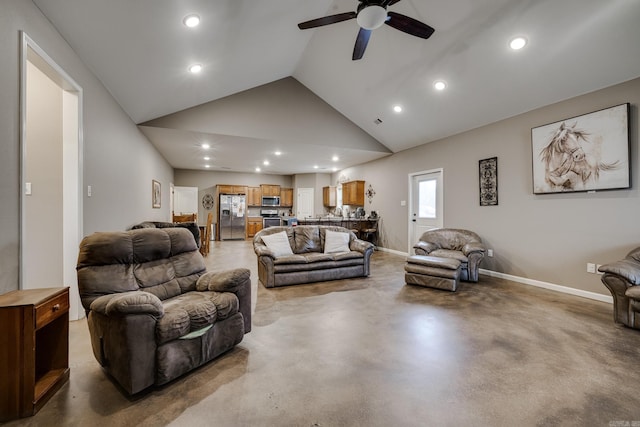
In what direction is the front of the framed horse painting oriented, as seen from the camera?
facing the viewer and to the left of the viewer

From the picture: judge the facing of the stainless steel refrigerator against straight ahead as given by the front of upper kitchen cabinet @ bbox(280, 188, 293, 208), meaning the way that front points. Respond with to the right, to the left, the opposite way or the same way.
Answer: the same way

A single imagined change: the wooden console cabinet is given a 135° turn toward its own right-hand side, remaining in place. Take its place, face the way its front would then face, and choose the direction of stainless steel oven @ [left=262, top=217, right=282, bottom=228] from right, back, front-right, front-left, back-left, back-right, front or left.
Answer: back-right

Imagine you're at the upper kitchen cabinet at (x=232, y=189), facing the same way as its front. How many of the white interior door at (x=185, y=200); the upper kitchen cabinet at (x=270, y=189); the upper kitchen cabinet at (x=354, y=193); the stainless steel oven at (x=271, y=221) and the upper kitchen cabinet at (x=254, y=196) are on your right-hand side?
1

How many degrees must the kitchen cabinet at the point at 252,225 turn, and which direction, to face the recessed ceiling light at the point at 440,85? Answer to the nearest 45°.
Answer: approximately 45° to its left

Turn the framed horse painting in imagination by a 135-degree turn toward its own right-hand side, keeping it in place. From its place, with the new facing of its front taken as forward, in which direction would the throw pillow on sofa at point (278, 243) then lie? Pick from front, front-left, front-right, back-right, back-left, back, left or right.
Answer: back-left

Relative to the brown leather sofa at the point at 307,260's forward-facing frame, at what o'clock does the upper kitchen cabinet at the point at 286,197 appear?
The upper kitchen cabinet is roughly at 7 o'clock from the brown leather sofa.

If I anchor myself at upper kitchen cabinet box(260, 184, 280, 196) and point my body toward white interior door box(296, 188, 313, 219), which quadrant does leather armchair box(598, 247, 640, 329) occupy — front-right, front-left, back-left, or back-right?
front-right

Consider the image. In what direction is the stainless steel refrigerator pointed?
toward the camera

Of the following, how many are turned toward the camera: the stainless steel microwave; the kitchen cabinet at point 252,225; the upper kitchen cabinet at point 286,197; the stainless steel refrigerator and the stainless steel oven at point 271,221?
5

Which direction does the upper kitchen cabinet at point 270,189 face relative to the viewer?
toward the camera

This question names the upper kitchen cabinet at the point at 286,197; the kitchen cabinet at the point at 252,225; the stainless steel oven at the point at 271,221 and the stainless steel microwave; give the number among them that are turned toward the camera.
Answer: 4

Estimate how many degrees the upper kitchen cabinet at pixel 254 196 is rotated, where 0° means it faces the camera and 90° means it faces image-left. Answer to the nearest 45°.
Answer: approximately 0°

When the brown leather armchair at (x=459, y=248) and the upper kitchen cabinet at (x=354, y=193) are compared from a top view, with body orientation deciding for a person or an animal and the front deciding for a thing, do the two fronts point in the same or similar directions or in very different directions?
same or similar directions

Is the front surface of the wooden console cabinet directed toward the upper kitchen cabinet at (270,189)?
no

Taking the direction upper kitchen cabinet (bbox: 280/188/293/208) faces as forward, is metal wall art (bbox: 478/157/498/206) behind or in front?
in front

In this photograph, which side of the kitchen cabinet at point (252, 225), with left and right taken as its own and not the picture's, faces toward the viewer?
front

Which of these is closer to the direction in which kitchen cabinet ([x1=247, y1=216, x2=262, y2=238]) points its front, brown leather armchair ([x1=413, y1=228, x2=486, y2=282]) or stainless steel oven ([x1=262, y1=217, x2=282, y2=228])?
the brown leather armchair

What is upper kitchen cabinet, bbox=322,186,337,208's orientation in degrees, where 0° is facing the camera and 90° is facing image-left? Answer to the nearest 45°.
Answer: approximately 45°

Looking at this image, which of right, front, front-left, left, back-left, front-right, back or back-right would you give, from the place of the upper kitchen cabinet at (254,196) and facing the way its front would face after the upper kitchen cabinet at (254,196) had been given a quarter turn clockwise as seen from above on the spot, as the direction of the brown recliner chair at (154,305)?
left

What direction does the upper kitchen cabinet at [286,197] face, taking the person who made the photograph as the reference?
facing the viewer
